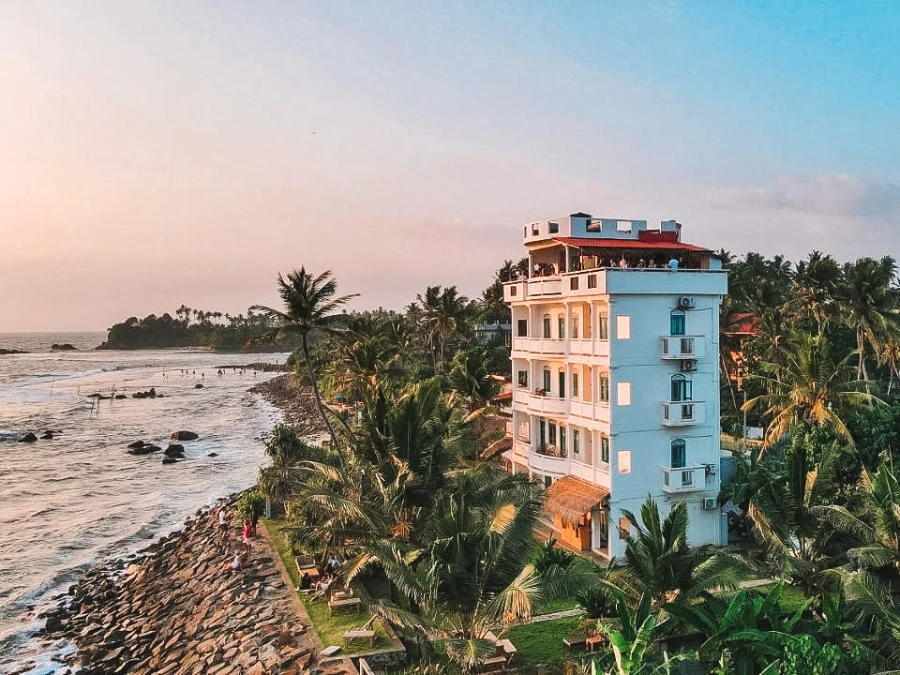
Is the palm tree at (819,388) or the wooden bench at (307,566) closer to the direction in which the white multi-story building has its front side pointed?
the wooden bench

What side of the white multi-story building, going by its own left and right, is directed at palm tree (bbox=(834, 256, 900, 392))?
back

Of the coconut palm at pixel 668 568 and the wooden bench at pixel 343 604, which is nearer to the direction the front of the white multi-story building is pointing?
the wooden bench

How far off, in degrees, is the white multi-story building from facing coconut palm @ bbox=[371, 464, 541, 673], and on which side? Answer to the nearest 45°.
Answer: approximately 45° to its left

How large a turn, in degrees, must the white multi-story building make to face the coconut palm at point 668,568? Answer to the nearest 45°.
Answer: approximately 45° to its left

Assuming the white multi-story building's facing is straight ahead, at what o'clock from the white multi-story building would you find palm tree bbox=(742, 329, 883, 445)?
The palm tree is roughly at 7 o'clock from the white multi-story building.

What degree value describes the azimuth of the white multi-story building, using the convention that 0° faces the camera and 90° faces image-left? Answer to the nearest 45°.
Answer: approximately 45°

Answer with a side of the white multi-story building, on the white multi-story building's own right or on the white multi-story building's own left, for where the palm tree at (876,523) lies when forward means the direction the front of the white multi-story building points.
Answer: on the white multi-story building's own left

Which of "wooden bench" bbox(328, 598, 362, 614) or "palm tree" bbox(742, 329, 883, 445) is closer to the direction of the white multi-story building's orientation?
the wooden bench

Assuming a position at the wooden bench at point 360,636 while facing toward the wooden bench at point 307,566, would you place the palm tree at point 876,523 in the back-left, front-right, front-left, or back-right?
back-right
